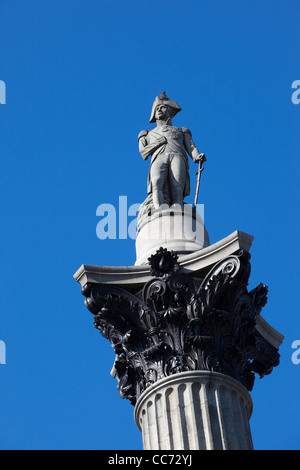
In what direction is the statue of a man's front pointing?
toward the camera
